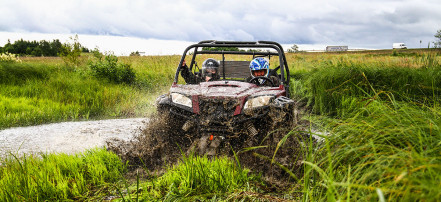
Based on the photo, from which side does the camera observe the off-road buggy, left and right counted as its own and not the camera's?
front

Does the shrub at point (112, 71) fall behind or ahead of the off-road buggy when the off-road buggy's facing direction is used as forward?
behind

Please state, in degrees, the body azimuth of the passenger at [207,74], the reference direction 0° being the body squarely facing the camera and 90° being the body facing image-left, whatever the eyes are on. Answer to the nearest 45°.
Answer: approximately 0°

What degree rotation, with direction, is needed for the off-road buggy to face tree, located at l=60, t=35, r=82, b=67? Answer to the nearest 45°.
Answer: approximately 135° to its right

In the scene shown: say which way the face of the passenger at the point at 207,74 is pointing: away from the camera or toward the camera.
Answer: toward the camera
